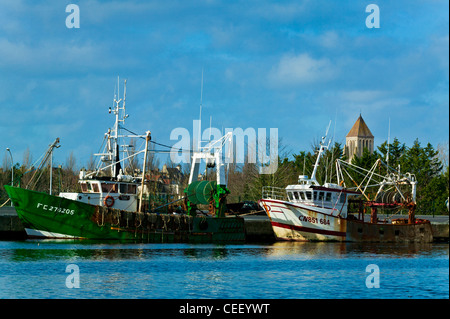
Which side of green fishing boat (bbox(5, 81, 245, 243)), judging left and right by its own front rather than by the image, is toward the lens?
left
